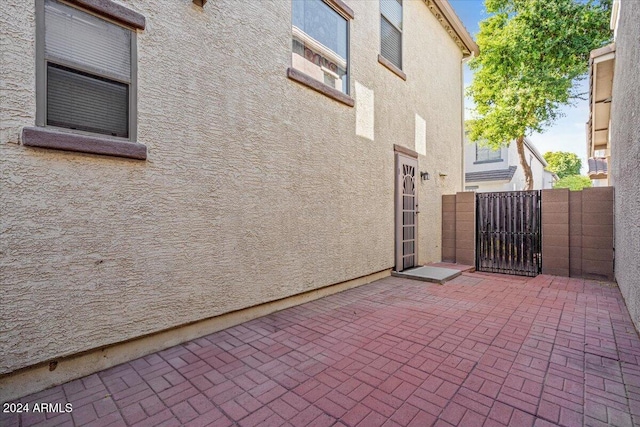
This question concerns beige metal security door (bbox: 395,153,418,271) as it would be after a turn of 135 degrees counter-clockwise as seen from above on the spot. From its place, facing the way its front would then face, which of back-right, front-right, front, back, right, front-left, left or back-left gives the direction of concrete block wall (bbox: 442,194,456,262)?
front-right

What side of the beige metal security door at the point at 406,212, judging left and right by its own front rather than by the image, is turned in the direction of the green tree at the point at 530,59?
left

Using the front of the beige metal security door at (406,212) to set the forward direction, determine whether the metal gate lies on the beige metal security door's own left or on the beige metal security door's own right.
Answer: on the beige metal security door's own left

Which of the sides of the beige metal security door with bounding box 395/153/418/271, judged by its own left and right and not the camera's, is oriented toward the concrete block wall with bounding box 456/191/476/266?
left

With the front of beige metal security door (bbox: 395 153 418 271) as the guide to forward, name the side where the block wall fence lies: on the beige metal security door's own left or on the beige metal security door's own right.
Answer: on the beige metal security door's own left

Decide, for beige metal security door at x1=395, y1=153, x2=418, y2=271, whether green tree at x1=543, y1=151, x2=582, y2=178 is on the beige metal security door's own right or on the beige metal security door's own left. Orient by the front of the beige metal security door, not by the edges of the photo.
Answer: on the beige metal security door's own left

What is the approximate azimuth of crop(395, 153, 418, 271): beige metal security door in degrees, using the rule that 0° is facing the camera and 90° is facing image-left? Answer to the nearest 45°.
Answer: approximately 315°

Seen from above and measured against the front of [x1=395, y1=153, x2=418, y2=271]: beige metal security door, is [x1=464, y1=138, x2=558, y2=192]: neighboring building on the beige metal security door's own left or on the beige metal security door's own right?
on the beige metal security door's own left

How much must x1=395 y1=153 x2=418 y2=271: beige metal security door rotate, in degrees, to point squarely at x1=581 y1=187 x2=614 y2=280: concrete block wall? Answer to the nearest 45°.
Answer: approximately 45° to its left
